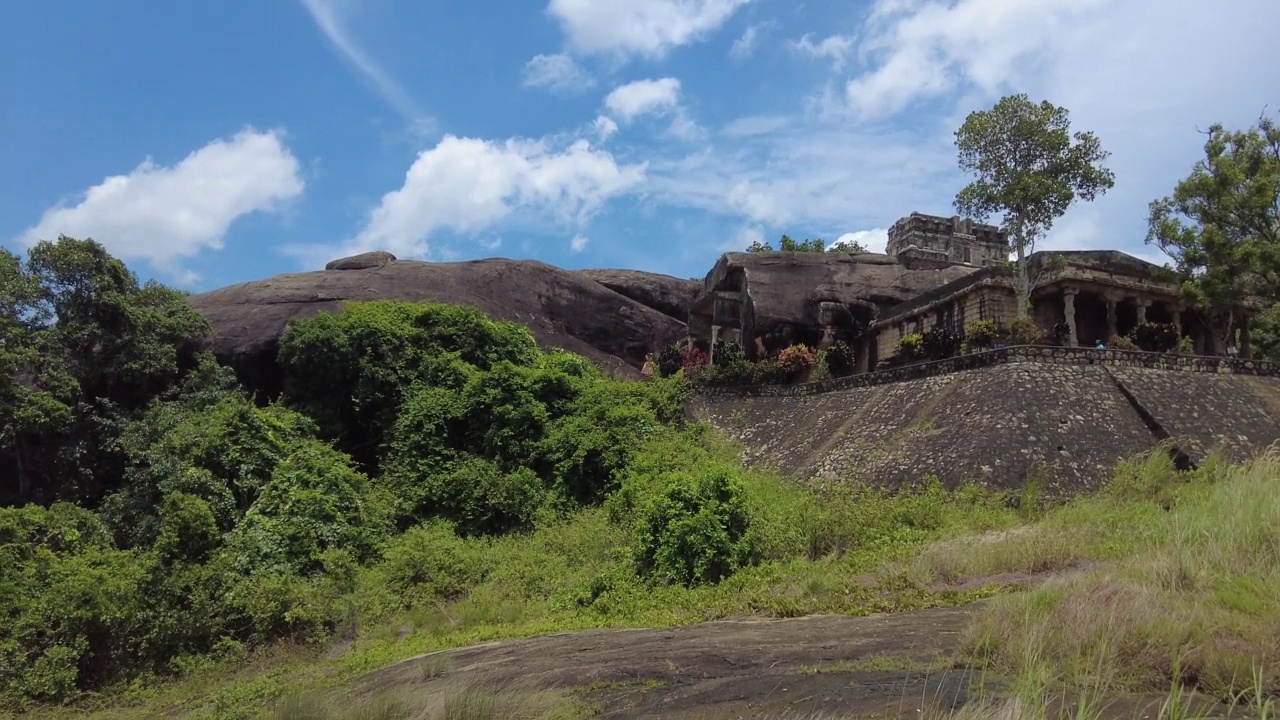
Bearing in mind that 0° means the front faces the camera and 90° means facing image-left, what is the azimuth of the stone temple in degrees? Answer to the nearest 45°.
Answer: approximately 315°

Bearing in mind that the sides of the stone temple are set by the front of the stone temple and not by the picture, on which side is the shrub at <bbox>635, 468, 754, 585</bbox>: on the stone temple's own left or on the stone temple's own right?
on the stone temple's own right

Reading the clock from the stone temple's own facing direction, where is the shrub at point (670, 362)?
The shrub is roughly at 4 o'clock from the stone temple.

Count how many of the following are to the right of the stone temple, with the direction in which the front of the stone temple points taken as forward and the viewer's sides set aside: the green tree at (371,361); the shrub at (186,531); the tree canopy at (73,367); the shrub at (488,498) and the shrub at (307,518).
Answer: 5

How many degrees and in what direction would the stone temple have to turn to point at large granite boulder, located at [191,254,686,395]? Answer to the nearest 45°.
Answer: approximately 135° to its right

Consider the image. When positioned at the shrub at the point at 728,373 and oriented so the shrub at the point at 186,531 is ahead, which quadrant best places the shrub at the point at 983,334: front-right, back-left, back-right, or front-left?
back-left

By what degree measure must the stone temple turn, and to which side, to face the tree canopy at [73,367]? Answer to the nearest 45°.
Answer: approximately 90° to its right

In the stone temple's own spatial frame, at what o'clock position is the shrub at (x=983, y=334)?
The shrub is roughly at 1 o'clock from the stone temple.

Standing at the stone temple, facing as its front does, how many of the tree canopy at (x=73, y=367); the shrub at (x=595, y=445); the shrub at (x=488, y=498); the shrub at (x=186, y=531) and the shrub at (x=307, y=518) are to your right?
5

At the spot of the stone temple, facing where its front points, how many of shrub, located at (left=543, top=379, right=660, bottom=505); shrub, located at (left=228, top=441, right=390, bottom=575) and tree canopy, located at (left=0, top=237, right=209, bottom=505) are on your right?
3

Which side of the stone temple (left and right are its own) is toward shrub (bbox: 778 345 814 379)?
right

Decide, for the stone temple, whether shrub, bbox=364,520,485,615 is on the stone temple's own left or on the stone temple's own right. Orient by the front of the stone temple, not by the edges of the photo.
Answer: on the stone temple's own right

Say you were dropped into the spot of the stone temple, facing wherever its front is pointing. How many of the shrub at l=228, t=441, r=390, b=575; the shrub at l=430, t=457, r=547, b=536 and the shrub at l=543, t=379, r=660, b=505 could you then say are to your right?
3
